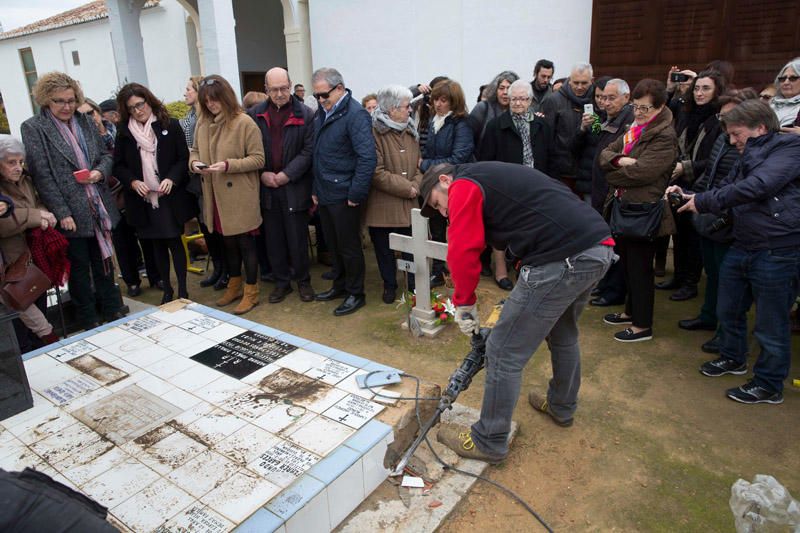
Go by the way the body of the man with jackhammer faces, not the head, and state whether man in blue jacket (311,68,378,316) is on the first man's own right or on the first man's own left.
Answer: on the first man's own right

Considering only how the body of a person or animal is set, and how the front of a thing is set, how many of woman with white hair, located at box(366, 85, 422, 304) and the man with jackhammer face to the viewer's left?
1

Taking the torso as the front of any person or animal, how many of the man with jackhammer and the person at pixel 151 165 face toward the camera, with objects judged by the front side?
1

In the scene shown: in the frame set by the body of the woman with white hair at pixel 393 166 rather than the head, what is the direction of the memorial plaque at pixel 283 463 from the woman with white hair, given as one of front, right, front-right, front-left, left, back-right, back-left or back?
front-right

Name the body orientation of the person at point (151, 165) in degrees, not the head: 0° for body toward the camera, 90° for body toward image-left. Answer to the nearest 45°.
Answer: approximately 0°

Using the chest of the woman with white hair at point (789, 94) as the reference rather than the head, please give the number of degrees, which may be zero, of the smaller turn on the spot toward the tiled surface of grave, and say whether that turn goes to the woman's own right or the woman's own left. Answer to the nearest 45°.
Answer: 0° — they already face it

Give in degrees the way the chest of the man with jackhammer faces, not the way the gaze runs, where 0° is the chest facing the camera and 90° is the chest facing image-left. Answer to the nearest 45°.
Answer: approximately 90°

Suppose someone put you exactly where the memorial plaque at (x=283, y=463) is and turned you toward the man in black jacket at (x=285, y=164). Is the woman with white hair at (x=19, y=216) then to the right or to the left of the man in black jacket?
left

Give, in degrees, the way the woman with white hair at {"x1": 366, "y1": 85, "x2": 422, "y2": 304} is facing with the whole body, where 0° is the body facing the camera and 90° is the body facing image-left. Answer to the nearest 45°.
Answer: approximately 315°
